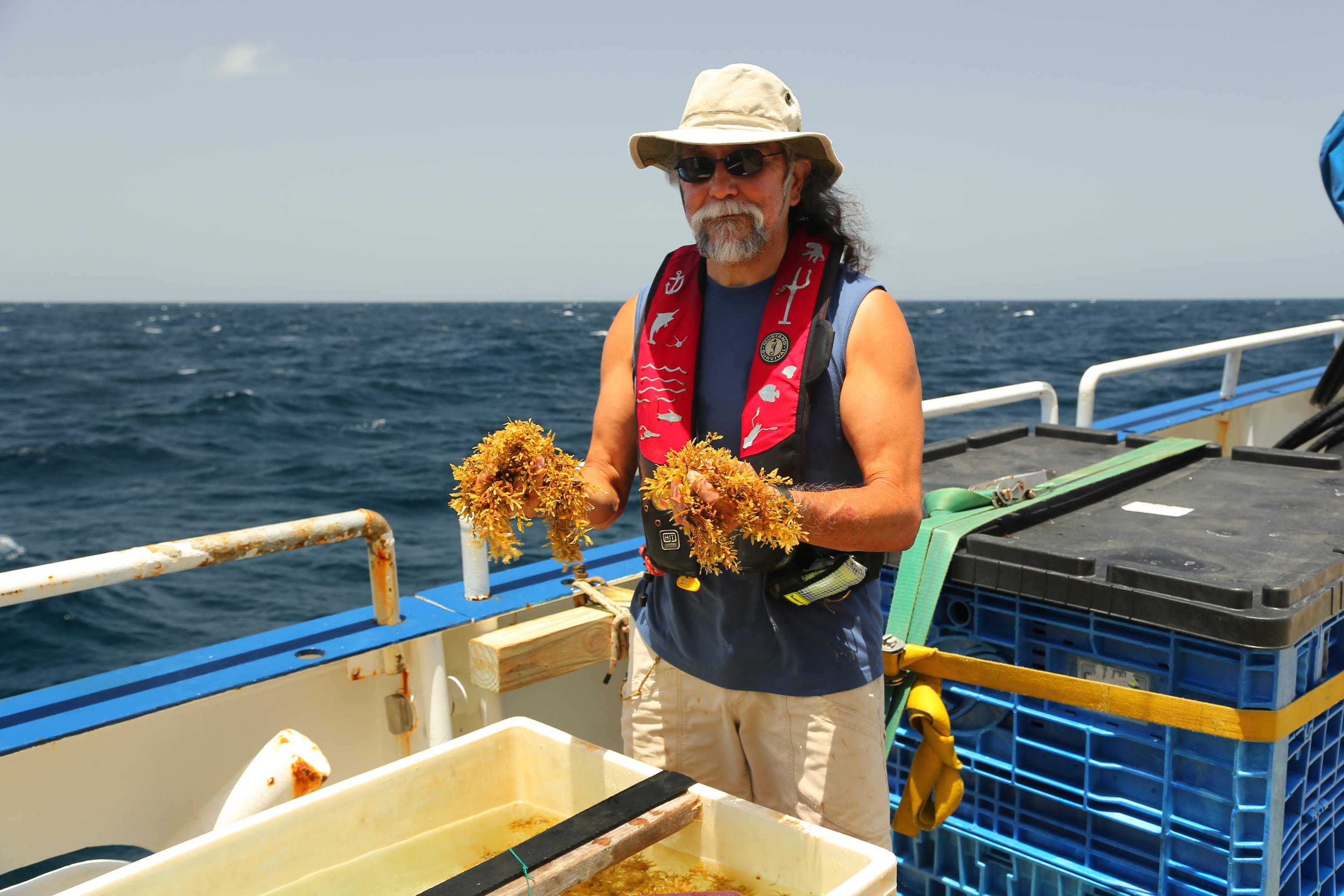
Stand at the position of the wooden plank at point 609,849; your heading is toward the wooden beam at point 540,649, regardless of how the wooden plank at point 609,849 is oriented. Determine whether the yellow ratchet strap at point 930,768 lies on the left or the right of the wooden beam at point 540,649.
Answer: right

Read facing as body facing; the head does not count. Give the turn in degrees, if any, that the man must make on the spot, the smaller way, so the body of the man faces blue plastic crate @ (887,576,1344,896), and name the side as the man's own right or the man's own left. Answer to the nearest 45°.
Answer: approximately 135° to the man's own left

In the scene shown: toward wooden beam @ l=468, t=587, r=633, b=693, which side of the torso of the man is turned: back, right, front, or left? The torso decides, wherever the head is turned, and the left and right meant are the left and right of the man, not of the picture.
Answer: right

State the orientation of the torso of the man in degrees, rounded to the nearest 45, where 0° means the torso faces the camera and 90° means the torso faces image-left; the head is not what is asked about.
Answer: approximately 45°

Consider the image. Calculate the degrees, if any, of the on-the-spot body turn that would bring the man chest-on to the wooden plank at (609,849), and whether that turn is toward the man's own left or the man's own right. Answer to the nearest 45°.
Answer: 0° — they already face it

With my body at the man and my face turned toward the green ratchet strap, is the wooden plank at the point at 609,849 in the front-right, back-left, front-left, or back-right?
back-right

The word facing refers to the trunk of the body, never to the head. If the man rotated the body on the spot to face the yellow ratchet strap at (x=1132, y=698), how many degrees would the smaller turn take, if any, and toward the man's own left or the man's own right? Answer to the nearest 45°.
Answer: approximately 135° to the man's own left

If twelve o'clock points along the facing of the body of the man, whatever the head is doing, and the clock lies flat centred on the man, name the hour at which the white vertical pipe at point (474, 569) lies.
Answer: The white vertical pipe is roughly at 3 o'clock from the man.

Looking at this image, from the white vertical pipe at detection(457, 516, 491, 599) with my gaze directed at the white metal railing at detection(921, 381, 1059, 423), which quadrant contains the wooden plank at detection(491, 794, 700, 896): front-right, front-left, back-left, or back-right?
back-right
